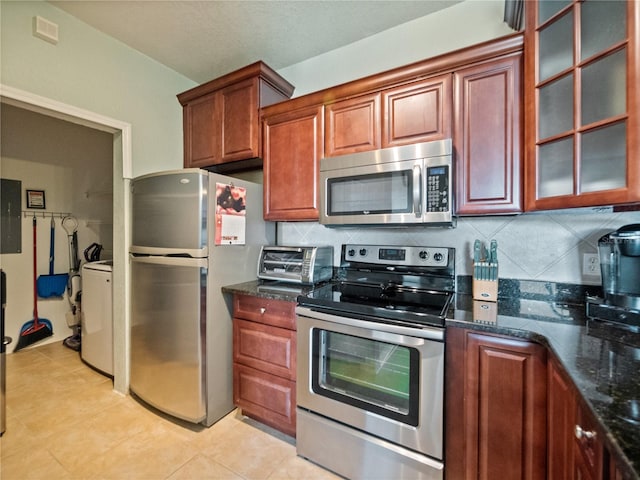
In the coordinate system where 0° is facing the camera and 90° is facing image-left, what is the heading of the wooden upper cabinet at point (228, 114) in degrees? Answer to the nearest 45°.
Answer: approximately 45°

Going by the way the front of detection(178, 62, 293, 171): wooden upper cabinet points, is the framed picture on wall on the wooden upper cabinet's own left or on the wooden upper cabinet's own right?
on the wooden upper cabinet's own right

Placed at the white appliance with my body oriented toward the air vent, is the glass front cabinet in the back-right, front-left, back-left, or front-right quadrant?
front-left

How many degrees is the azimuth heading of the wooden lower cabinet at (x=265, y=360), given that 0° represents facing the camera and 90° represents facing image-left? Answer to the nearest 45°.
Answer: approximately 45°

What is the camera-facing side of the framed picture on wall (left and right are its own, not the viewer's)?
front

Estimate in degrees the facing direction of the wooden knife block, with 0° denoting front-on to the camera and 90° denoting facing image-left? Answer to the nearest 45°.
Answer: approximately 0°

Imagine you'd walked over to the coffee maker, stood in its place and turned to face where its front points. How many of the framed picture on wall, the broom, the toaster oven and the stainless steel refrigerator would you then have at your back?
0

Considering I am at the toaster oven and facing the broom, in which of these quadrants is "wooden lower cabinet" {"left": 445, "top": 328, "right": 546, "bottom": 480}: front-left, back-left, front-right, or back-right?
back-left

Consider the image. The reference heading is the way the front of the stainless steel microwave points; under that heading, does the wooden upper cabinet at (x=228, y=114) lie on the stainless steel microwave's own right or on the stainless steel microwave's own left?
on the stainless steel microwave's own right

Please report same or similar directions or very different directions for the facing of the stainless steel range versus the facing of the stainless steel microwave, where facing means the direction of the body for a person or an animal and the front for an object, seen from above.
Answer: same or similar directions

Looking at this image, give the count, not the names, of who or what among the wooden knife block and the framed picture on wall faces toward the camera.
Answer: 2

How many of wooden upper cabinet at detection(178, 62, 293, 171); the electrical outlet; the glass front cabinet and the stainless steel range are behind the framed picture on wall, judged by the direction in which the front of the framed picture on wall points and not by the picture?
0

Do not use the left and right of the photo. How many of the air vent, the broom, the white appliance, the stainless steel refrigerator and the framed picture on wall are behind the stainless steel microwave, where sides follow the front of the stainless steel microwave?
0

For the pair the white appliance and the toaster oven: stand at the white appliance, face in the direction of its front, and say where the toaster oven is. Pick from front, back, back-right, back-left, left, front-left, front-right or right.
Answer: left

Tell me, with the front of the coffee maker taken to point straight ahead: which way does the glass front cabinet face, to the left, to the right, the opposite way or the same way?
the same way

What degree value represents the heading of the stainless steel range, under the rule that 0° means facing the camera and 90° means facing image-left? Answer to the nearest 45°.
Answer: approximately 45°

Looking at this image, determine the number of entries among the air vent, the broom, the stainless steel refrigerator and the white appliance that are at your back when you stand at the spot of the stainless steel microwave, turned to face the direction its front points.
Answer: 0

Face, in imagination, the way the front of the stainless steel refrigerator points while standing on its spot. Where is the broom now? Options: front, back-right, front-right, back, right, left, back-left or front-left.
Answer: right

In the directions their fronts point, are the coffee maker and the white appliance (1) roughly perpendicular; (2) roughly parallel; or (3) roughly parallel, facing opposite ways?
roughly perpendicular
